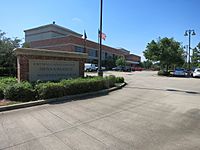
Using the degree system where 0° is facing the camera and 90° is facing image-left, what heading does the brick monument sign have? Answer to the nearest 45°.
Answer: approximately 315°

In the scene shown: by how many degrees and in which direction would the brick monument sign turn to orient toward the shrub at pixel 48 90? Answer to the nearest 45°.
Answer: approximately 45° to its right

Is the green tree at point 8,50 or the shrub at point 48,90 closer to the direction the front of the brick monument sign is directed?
the shrub

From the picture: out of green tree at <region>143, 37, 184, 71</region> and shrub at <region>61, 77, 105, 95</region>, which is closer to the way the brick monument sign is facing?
the shrub

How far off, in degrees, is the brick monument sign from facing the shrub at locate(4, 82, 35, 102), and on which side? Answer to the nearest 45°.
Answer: approximately 90° to its right

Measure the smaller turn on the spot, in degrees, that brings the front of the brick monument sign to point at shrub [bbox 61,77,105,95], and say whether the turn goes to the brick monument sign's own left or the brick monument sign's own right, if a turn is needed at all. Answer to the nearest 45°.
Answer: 0° — it already faces it

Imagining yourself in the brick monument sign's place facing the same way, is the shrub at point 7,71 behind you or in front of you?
behind

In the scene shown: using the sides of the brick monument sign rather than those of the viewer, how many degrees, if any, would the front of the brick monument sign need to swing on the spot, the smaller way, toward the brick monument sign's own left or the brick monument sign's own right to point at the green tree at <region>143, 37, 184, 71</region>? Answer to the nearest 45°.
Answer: approximately 90° to the brick monument sign's own left

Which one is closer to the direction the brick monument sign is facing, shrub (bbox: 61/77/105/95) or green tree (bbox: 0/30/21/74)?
the shrub
